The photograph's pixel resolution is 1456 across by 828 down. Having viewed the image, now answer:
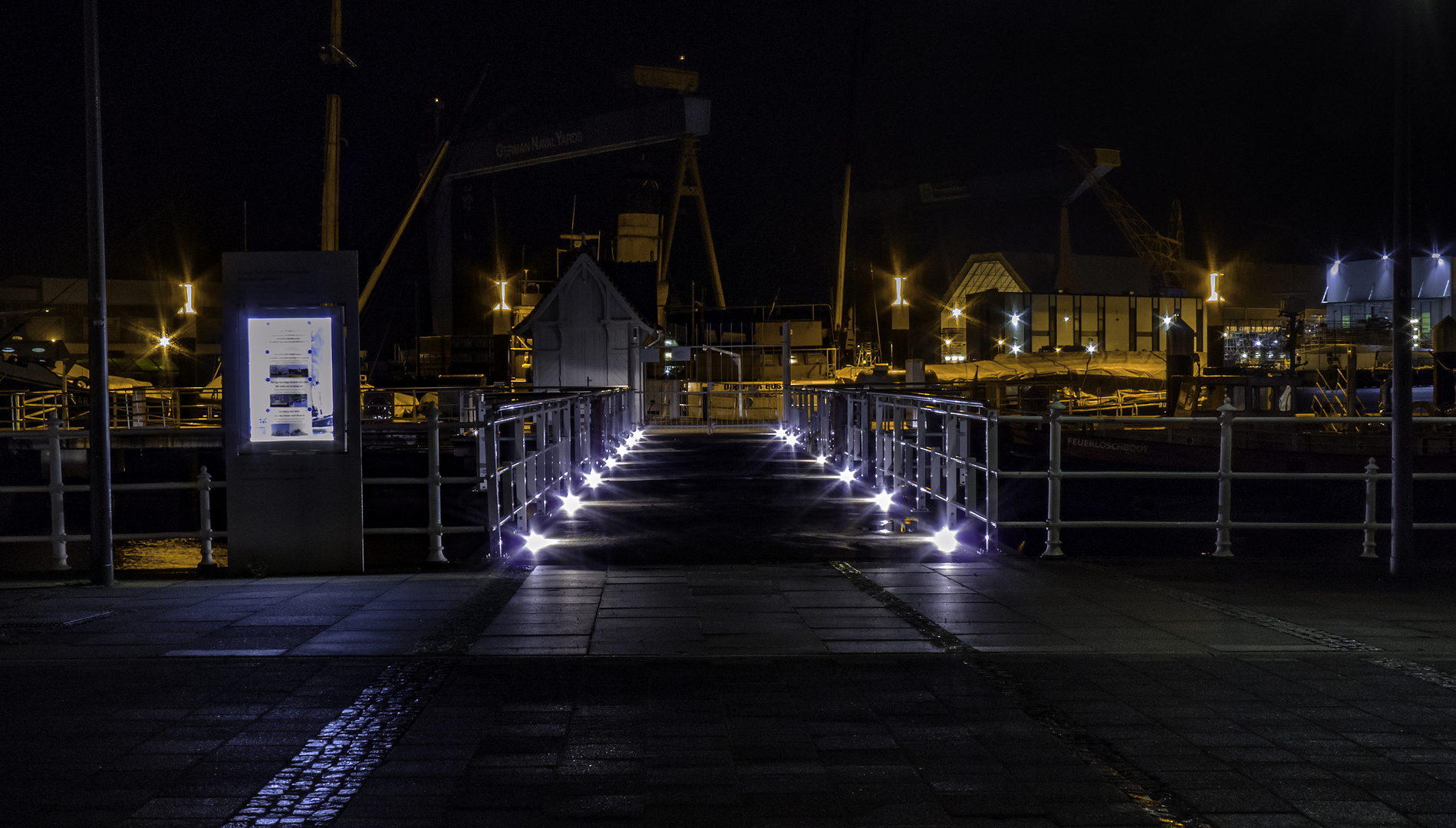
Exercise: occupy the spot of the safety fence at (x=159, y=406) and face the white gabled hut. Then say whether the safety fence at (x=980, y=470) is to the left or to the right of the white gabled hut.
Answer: right

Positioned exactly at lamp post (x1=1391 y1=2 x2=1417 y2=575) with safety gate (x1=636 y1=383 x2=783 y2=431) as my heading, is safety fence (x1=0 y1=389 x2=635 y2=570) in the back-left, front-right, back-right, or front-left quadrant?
front-left

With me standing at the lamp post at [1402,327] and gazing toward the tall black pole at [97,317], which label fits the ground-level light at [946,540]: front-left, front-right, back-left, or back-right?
front-right

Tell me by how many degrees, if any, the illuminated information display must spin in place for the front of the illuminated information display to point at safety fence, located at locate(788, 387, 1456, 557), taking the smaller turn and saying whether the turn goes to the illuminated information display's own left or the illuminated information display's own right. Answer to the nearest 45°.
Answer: approximately 90° to the illuminated information display's own left

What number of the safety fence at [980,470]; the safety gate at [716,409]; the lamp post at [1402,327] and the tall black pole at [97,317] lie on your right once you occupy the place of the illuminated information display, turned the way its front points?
1

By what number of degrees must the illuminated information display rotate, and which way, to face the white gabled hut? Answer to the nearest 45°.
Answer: approximately 180°

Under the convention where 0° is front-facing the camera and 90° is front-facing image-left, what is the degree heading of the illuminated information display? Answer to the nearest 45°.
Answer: approximately 0°

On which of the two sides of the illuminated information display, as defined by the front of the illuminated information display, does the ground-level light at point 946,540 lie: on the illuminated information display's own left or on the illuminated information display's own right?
on the illuminated information display's own left

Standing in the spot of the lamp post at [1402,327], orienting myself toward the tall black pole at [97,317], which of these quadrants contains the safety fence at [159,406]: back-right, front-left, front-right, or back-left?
front-right

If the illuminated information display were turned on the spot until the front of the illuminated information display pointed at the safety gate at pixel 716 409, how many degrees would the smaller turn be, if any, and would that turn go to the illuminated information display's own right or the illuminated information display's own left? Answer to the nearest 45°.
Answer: approximately 135° to the illuminated information display's own left

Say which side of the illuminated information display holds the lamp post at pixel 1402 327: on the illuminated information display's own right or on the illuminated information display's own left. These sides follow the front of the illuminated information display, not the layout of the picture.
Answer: on the illuminated information display's own left

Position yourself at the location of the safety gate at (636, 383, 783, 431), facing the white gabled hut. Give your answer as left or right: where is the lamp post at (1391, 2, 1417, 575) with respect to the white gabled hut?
left

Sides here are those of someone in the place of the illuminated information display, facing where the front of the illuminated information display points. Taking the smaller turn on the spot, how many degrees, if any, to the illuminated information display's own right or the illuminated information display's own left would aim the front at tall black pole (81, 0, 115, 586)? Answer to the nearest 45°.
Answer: approximately 90° to the illuminated information display's own right

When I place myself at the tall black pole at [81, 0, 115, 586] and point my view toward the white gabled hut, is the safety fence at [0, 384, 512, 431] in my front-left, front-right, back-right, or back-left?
front-left
